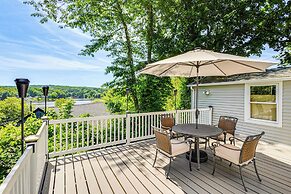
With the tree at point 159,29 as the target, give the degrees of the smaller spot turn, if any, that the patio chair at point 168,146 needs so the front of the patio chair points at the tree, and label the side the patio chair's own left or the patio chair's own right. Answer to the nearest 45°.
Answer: approximately 45° to the patio chair's own left

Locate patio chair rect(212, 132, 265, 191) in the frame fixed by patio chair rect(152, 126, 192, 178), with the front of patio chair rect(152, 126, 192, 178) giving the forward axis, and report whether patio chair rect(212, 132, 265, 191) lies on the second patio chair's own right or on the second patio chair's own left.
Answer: on the second patio chair's own right

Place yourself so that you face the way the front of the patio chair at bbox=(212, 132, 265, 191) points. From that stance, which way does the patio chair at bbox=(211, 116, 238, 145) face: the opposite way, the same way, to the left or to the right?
to the left

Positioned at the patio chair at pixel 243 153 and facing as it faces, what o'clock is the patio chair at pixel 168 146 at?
the patio chair at pixel 168 146 is roughly at 10 o'clock from the patio chair at pixel 243 153.

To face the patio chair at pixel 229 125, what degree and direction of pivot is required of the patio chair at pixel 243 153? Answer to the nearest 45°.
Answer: approximately 45° to its right

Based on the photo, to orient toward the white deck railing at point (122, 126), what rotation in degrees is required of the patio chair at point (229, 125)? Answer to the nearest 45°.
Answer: approximately 45° to its right

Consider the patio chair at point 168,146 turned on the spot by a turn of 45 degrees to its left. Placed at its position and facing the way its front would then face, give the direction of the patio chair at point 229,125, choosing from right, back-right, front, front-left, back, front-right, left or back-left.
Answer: front-right

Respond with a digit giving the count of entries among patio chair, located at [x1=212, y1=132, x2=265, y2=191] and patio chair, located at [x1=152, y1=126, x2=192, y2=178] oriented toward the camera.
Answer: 0

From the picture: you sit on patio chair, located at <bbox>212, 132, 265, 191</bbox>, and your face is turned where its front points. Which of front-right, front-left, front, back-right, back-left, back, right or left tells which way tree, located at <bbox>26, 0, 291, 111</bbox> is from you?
front

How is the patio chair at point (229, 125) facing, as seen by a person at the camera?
facing the viewer and to the left of the viewer

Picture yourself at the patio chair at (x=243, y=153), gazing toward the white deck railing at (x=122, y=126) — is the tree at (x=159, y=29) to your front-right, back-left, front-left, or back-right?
front-right

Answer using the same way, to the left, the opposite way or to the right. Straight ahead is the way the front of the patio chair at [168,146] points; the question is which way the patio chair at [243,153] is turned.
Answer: to the left

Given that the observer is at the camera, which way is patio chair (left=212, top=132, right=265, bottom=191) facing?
facing away from the viewer and to the left of the viewer

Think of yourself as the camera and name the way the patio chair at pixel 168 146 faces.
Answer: facing away from the viewer and to the right of the viewer
